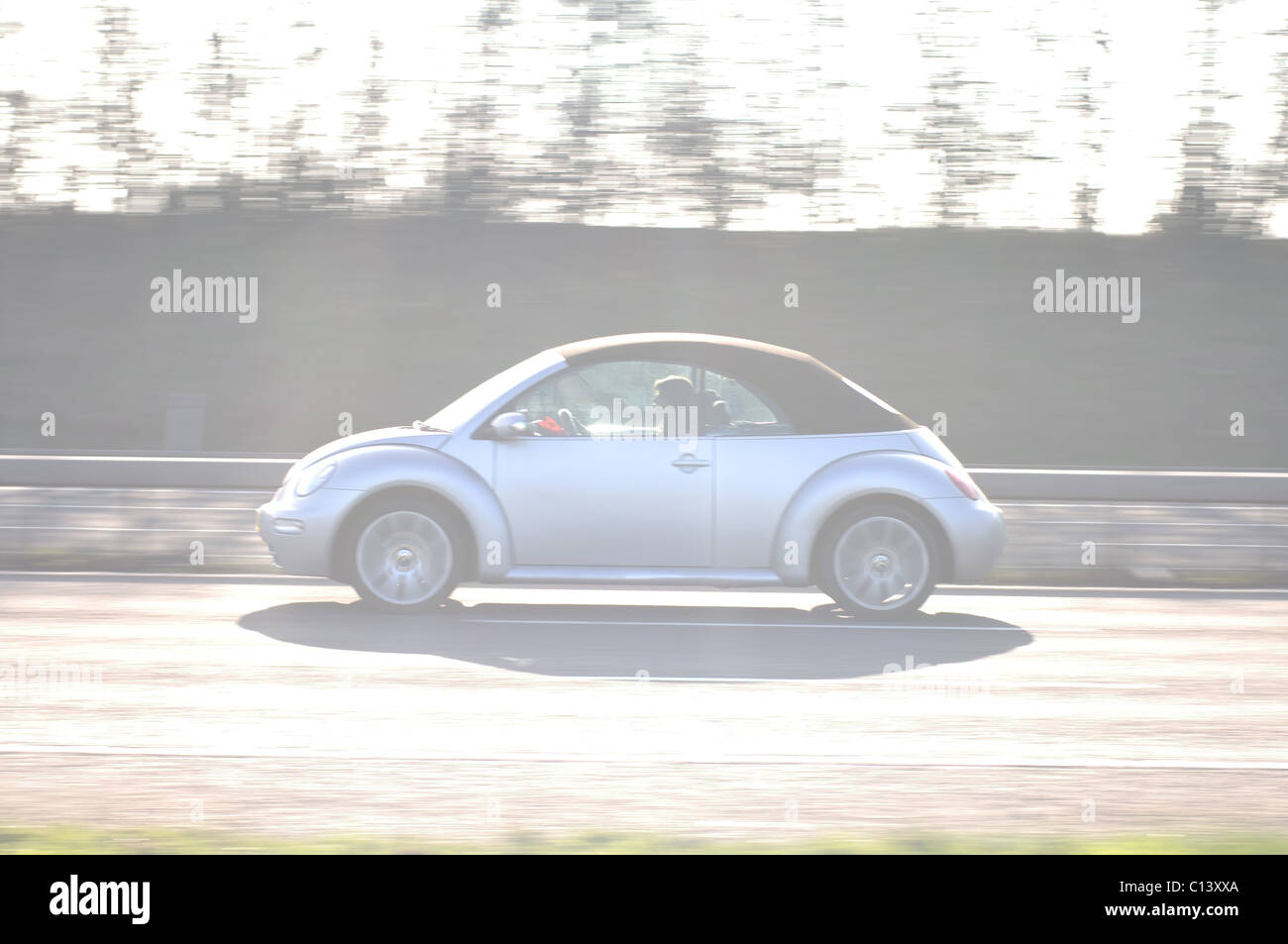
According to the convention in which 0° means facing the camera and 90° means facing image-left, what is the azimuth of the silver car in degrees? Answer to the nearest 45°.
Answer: approximately 90°

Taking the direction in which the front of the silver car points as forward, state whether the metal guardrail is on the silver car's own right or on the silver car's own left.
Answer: on the silver car's own right
